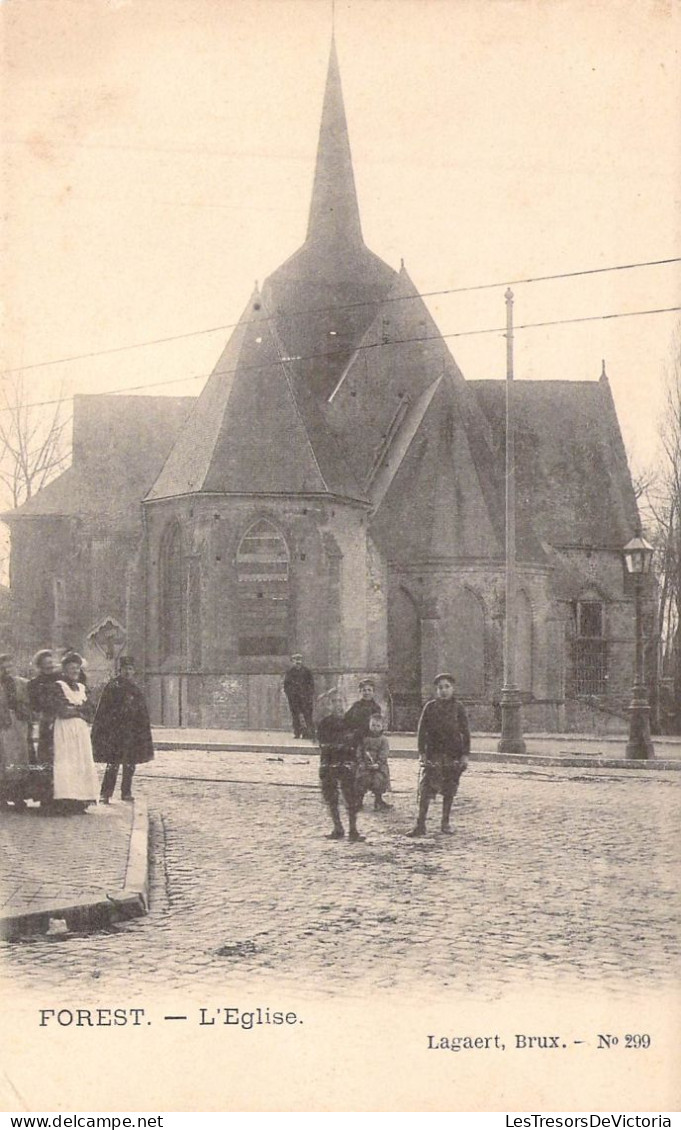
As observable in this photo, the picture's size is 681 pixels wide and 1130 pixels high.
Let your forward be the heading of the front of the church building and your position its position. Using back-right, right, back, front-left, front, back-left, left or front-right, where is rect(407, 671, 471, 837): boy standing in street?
back

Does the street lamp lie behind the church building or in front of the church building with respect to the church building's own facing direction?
behind

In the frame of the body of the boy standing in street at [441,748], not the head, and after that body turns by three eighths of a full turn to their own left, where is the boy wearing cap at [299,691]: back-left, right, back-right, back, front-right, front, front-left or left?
front-left

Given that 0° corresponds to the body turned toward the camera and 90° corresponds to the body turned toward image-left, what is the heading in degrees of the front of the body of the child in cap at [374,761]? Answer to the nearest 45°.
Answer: approximately 0°

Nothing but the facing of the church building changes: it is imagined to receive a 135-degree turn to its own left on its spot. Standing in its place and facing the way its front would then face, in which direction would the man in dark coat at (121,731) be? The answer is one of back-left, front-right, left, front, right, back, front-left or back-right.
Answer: front-left

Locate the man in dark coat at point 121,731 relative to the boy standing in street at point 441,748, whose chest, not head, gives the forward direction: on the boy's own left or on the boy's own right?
on the boy's own right

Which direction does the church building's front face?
away from the camera

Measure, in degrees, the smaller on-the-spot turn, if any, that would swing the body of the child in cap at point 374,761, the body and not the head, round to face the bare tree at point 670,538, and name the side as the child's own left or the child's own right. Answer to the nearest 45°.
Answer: approximately 180°

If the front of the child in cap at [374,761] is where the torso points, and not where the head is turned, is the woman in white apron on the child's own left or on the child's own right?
on the child's own right

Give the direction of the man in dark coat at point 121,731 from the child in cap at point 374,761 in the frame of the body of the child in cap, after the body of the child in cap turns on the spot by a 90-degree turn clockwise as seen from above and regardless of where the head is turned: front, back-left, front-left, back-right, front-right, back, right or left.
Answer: front-right

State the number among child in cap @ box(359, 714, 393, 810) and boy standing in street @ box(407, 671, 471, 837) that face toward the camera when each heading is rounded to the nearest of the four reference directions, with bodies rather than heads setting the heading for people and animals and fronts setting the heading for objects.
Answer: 2

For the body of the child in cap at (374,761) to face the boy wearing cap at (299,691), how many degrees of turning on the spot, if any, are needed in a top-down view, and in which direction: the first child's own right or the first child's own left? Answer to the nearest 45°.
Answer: approximately 180°

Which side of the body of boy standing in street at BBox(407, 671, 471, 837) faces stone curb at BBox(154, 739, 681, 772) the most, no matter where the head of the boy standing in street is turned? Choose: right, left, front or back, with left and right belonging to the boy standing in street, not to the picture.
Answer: back
